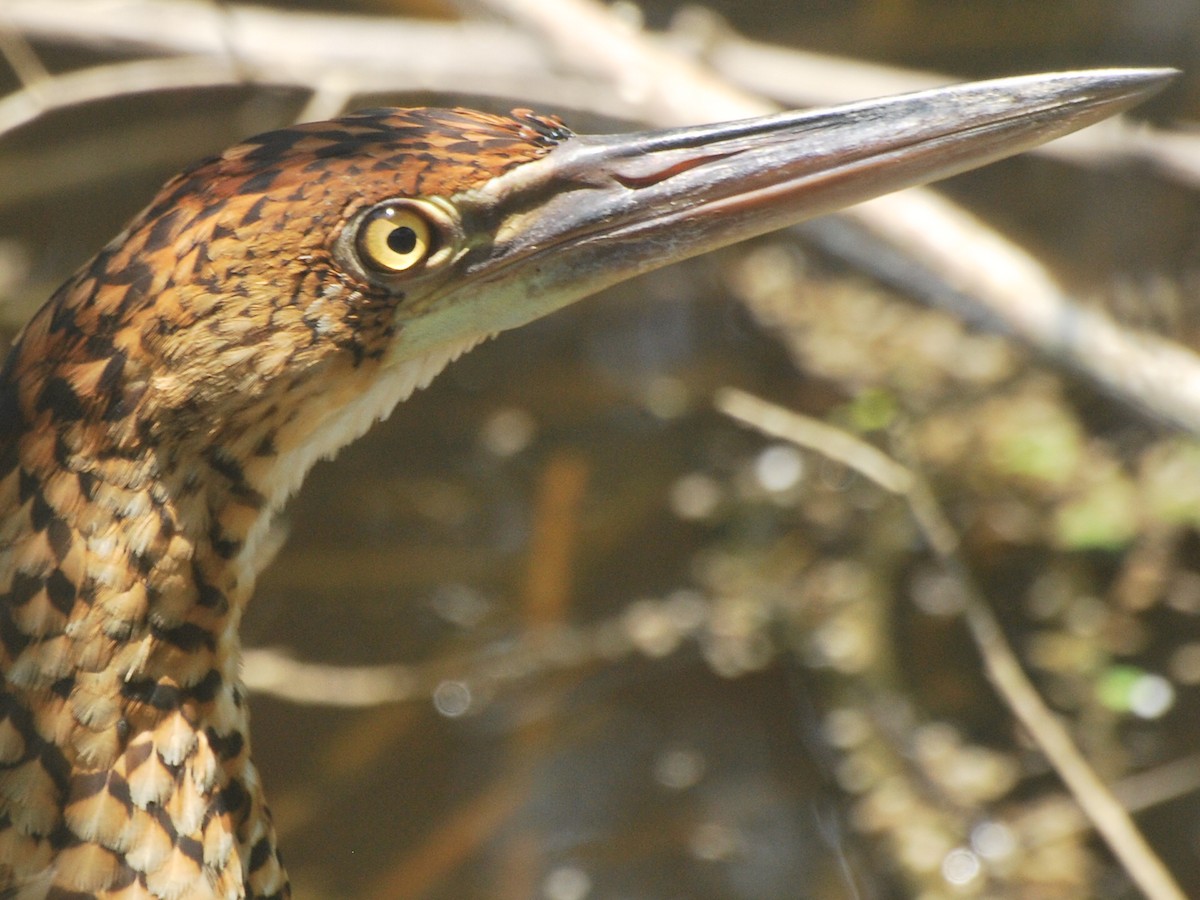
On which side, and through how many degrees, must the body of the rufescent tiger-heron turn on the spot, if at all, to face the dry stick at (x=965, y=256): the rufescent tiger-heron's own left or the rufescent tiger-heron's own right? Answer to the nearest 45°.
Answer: approximately 45° to the rufescent tiger-heron's own left

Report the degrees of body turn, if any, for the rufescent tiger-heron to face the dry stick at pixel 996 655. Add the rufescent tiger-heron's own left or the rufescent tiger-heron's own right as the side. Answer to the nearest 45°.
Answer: approximately 45° to the rufescent tiger-heron's own left

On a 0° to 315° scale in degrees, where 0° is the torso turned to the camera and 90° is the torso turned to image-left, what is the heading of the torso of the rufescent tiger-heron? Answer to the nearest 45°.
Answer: approximately 270°
